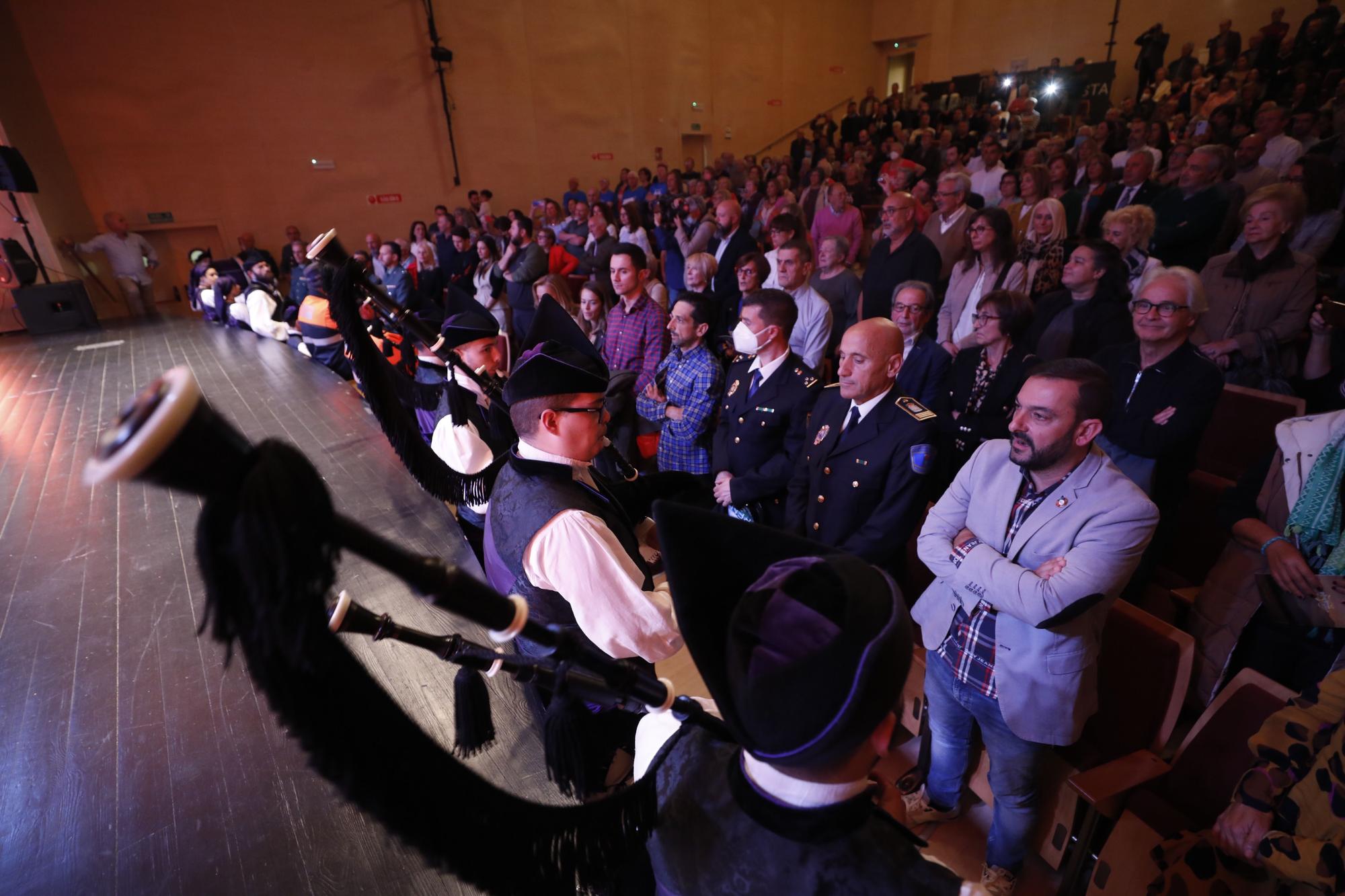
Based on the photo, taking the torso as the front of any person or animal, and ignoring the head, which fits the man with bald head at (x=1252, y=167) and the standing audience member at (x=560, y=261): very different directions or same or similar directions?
same or similar directions

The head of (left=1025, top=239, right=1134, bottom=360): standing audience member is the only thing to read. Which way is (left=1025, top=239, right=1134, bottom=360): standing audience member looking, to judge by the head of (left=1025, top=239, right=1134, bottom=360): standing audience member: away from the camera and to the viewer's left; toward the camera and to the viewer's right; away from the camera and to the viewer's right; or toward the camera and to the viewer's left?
toward the camera and to the viewer's left

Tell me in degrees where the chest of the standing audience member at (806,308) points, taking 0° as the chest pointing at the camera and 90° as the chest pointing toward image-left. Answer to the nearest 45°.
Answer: approximately 45°

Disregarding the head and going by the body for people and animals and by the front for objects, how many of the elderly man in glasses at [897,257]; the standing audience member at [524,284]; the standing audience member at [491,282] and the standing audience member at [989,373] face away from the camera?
0

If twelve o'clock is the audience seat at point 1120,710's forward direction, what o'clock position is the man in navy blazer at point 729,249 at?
The man in navy blazer is roughly at 3 o'clock from the audience seat.

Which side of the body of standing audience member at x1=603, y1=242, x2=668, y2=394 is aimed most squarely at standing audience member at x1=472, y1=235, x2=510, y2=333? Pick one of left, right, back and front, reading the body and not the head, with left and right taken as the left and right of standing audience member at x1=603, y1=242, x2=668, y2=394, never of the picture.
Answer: right

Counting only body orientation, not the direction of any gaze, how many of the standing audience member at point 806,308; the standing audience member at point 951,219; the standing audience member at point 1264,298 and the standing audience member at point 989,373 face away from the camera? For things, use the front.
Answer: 0

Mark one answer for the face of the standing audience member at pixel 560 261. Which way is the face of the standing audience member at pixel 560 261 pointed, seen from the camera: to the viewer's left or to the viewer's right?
to the viewer's left

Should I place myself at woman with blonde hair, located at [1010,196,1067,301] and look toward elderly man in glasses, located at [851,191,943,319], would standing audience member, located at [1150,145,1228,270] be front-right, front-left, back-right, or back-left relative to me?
back-right

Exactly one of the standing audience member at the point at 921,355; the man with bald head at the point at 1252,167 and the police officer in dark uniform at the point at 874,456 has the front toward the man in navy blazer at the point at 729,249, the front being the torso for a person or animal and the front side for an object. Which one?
the man with bald head

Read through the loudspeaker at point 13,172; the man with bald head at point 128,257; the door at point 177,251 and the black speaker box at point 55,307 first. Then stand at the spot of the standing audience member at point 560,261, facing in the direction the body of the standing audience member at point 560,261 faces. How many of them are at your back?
0

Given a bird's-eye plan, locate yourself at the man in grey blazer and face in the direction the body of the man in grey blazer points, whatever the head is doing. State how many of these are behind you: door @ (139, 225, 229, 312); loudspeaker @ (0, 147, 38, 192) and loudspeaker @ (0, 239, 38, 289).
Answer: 0

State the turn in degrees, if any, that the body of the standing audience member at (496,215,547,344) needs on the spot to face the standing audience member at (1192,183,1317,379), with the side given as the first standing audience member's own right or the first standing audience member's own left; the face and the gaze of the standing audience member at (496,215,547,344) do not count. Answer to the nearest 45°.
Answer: approximately 90° to the first standing audience member's own left

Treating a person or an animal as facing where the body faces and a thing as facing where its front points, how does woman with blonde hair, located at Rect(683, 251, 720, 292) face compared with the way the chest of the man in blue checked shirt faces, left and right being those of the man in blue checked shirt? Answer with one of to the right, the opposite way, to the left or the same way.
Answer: the same way

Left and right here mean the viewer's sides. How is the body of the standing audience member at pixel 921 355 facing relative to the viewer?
facing the viewer and to the left of the viewer

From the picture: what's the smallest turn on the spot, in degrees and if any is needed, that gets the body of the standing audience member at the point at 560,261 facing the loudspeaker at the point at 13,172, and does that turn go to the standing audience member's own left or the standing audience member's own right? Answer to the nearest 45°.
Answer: approximately 45° to the standing audience member's own right

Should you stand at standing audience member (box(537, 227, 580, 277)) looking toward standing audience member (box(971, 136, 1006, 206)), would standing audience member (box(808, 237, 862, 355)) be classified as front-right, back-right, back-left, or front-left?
front-right

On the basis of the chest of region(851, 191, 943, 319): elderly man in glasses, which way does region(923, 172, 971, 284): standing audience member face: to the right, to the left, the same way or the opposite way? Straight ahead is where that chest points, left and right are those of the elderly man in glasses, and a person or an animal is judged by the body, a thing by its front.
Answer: the same way

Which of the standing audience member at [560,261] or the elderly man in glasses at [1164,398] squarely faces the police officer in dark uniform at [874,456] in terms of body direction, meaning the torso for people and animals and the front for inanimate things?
the elderly man in glasses
